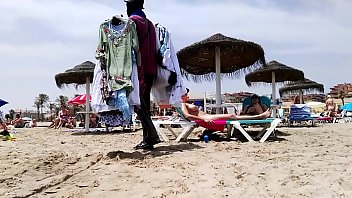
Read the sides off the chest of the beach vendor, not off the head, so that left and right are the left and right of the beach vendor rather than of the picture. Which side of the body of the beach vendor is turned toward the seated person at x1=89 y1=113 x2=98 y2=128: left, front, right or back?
right

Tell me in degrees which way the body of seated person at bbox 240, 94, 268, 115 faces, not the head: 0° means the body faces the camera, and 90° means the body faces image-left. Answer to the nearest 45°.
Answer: approximately 0°

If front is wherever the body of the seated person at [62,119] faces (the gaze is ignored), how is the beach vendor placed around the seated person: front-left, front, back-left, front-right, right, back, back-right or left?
front-left

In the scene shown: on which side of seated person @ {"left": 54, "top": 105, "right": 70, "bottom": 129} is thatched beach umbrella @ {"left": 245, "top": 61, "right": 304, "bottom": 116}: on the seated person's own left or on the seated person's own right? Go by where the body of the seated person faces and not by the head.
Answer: on the seated person's own left

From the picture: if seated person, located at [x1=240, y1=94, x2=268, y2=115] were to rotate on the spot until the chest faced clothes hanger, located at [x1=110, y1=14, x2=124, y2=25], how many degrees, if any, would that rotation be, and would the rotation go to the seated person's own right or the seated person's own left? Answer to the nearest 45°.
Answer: approximately 45° to the seated person's own right

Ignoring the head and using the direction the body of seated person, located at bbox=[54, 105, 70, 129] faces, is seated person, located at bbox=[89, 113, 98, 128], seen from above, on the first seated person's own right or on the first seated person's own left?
on the first seated person's own left

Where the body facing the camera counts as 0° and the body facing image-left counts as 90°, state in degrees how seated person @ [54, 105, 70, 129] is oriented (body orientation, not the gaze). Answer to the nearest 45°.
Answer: approximately 45°

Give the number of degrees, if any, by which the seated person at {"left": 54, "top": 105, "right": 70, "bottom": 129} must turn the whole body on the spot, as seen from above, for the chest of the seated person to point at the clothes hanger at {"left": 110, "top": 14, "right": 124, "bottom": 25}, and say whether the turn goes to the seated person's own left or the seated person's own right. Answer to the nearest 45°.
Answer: approximately 45° to the seated person's own left
